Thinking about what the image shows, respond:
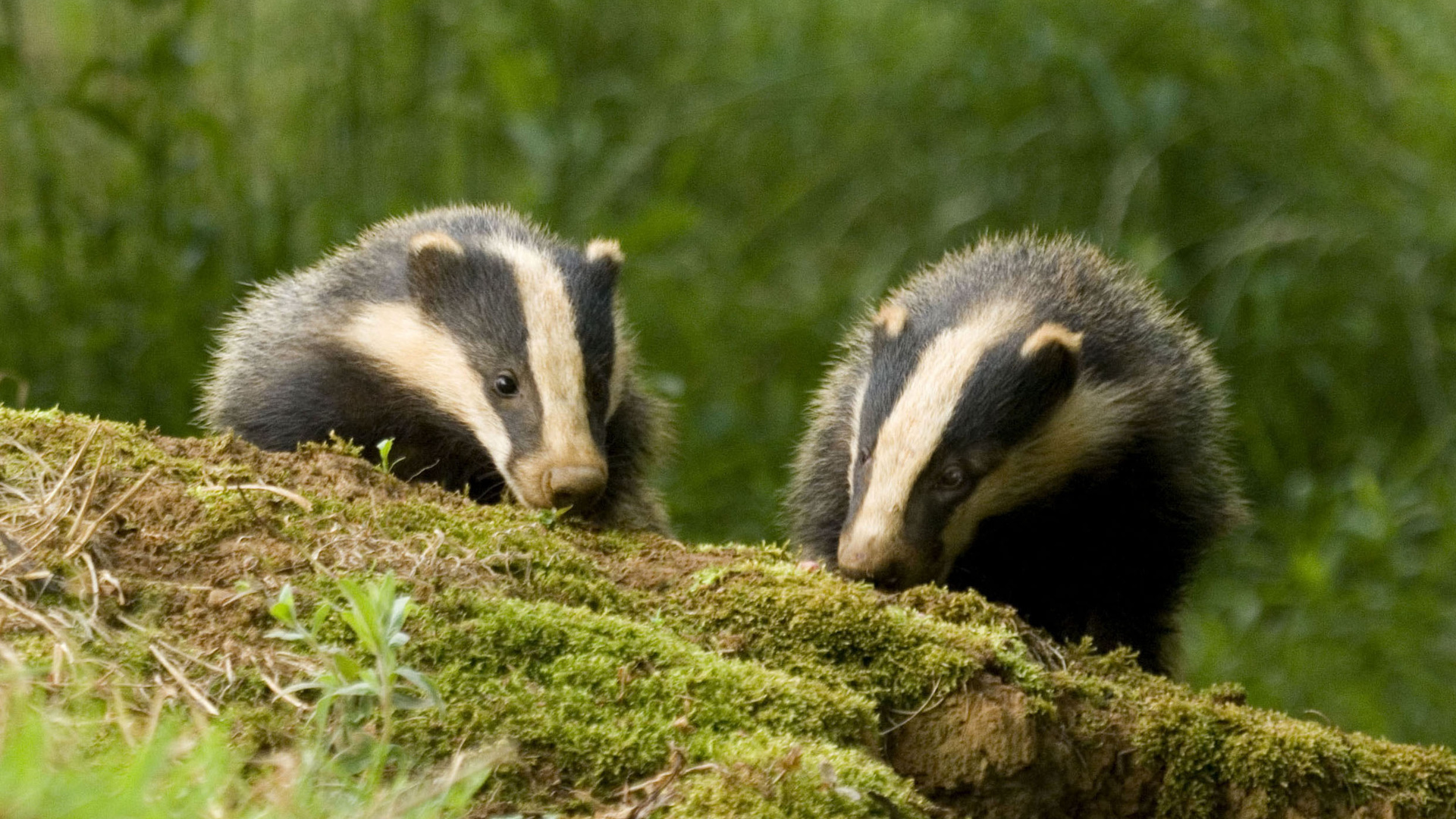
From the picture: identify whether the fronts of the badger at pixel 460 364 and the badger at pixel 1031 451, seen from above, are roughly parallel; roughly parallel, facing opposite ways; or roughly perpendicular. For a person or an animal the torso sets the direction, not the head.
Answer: roughly perpendicular

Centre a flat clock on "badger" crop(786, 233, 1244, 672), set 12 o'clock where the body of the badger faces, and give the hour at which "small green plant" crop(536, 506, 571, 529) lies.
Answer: The small green plant is roughly at 2 o'clock from the badger.

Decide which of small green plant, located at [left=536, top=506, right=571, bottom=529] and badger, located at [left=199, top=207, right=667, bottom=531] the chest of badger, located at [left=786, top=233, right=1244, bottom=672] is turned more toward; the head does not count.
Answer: the small green plant

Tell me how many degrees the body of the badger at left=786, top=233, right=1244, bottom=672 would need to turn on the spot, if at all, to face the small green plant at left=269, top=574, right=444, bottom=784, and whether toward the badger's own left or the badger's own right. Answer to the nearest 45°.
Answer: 0° — it already faces it

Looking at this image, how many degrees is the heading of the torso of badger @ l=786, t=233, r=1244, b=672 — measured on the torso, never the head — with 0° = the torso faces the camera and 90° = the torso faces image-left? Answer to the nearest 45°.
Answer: approximately 45°

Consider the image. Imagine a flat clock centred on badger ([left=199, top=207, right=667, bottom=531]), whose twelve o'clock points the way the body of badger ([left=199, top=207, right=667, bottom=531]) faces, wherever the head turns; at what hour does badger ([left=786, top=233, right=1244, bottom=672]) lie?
badger ([left=786, top=233, right=1244, bottom=672]) is roughly at 11 o'clock from badger ([left=199, top=207, right=667, bottom=531]).

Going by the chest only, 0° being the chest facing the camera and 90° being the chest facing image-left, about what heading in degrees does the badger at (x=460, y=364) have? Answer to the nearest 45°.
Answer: approximately 315°
